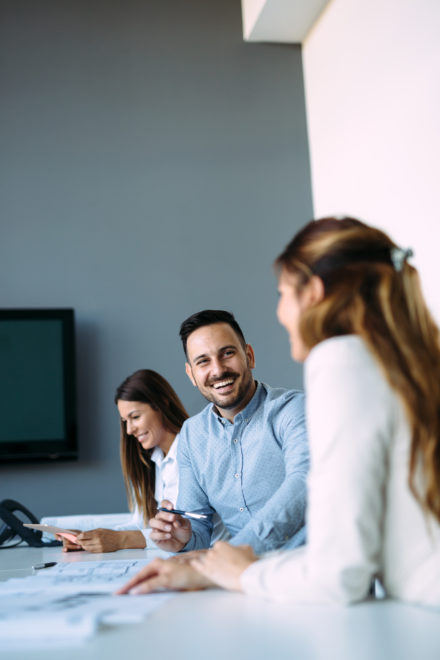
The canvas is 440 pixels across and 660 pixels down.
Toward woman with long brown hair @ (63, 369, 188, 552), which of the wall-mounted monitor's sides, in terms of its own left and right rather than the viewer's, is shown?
front

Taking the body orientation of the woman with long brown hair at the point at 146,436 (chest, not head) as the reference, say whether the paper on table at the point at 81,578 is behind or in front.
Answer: in front

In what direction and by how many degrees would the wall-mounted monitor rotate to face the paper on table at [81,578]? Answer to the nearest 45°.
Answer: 0° — it already faces it

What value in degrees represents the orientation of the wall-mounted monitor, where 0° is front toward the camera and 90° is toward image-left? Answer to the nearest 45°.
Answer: approximately 0°

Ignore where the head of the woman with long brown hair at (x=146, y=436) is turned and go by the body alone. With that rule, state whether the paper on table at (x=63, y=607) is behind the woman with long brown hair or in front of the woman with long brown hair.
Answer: in front

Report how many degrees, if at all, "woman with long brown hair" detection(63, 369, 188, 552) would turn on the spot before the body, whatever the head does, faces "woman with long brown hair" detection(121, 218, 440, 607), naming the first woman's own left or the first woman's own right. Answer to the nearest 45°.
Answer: approximately 45° to the first woman's own left

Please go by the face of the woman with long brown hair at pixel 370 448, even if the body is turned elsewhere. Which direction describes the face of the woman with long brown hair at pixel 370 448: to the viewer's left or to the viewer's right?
to the viewer's left

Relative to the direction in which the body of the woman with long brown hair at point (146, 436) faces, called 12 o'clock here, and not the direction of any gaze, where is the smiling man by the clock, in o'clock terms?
The smiling man is roughly at 10 o'clock from the woman with long brown hair.

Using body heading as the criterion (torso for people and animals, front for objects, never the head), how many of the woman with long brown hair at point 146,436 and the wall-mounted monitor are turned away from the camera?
0

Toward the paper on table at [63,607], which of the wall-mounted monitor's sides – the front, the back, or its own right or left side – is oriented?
front
